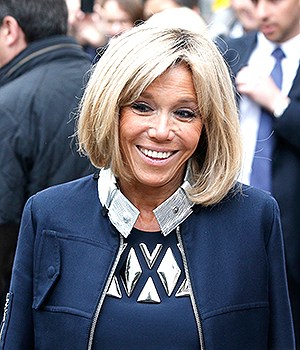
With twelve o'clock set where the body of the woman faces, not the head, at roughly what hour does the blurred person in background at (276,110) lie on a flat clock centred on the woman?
The blurred person in background is roughly at 7 o'clock from the woman.

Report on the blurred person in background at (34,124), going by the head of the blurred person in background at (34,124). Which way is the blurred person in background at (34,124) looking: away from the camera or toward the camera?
away from the camera

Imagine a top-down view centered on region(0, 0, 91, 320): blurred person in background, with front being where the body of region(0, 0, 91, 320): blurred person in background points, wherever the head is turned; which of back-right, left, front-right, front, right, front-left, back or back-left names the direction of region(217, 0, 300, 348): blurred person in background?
back-right

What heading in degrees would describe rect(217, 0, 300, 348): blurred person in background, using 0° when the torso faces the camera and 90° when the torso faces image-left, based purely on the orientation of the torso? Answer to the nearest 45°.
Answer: approximately 45°

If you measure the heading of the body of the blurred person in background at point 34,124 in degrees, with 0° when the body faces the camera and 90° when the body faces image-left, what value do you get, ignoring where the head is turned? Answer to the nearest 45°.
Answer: approximately 135°
